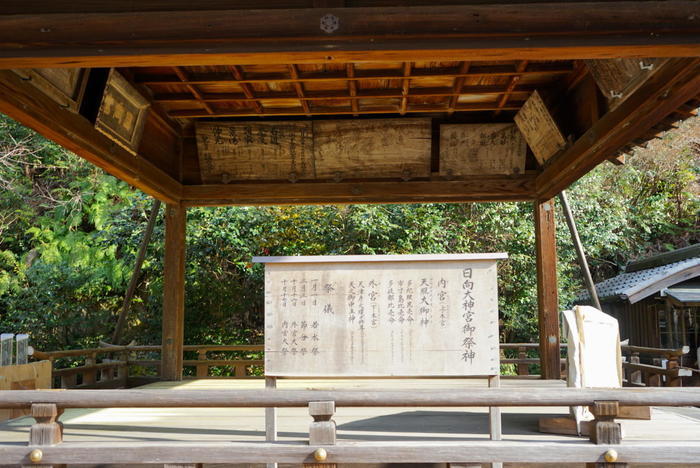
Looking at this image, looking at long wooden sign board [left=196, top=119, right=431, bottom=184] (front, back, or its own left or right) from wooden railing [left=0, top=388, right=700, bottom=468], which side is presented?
front

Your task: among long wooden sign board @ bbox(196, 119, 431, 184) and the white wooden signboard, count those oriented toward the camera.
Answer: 2

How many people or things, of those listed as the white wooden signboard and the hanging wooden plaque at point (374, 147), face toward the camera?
2

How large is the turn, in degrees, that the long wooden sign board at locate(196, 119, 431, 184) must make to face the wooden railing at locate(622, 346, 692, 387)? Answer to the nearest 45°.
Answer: approximately 90° to its left

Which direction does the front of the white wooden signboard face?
toward the camera

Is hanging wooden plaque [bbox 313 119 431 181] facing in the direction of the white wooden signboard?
yes

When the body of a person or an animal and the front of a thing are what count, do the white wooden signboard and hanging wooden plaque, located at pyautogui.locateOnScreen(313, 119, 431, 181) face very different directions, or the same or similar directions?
same or similar directions

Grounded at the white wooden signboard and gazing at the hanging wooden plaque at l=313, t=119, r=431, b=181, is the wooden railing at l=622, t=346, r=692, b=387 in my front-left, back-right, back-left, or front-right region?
front-right

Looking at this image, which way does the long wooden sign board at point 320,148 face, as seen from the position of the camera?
facing the viewer

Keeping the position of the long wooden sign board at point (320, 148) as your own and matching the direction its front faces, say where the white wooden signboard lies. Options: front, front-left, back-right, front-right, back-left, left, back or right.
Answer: front
